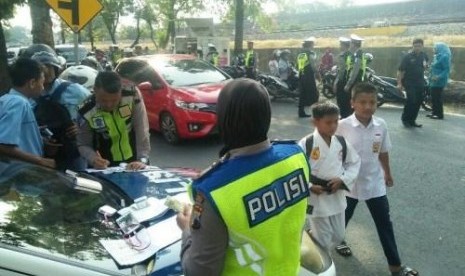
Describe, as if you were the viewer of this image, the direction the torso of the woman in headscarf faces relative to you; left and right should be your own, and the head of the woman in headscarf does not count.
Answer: facing to the left of the viewer

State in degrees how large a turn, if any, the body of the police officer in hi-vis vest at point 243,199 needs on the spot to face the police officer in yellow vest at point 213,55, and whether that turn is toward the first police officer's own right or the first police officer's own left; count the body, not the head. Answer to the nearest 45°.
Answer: approximately 45° to the first police officer's own right

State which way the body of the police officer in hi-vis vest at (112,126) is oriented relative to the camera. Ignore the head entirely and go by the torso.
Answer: toward the camera

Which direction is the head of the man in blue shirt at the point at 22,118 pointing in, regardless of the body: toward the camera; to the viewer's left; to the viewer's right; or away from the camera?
to the viewer's right

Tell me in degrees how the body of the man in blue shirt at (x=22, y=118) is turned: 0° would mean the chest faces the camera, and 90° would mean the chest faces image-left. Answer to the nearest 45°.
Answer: approximately 270°

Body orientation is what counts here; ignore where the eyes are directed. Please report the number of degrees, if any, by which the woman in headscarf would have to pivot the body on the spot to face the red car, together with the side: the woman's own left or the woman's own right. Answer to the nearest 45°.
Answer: approximately 45° to the woman's own left

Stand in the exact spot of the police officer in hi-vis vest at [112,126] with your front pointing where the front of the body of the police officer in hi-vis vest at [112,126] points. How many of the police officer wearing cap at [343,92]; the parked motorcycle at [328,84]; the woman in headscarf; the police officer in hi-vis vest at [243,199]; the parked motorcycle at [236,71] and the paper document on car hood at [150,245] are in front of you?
2
